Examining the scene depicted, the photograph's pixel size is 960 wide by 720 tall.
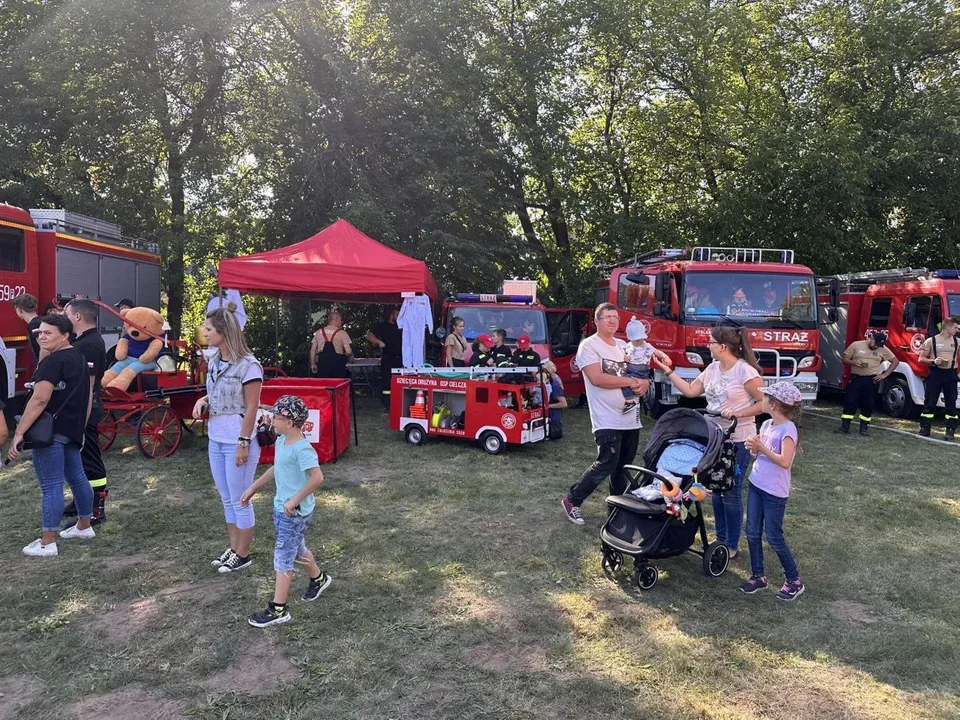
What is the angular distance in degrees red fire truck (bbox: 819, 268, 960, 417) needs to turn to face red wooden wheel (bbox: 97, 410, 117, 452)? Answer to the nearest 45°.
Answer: approximately 90° to its right

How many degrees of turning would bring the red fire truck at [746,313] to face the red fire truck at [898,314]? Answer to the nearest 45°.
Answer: approximately 90° to its left

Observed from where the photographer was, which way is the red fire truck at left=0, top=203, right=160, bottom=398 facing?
facing the viewer and to the left of the viewer

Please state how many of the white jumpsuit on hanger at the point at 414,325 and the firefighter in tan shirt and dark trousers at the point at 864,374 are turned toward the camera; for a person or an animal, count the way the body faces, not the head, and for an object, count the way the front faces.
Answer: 2

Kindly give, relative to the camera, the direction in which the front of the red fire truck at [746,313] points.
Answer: facing the viewer and to the right of the viewer

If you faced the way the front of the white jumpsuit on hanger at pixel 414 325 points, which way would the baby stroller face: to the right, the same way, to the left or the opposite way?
to the right

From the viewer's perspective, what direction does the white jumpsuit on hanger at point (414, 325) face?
toward the camera

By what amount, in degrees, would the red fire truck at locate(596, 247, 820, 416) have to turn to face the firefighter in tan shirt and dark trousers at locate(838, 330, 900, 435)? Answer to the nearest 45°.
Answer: approximately 45° to its left

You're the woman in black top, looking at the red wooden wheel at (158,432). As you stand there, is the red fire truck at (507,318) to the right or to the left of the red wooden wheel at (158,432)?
right

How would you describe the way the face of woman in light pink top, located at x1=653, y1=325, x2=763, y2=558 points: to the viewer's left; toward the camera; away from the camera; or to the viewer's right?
to the viewer's left

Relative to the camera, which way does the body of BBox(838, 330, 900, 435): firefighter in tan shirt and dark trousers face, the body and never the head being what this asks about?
toward the camera

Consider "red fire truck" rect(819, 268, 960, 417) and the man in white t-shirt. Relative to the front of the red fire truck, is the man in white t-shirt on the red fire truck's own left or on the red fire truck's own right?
on the red fire truck's own right

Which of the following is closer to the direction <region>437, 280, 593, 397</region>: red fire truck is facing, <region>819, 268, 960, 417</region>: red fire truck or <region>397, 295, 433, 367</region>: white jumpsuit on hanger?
the white jumpsuit on hanger

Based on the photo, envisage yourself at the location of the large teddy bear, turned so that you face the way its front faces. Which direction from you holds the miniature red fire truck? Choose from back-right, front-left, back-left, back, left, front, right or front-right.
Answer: back-left
